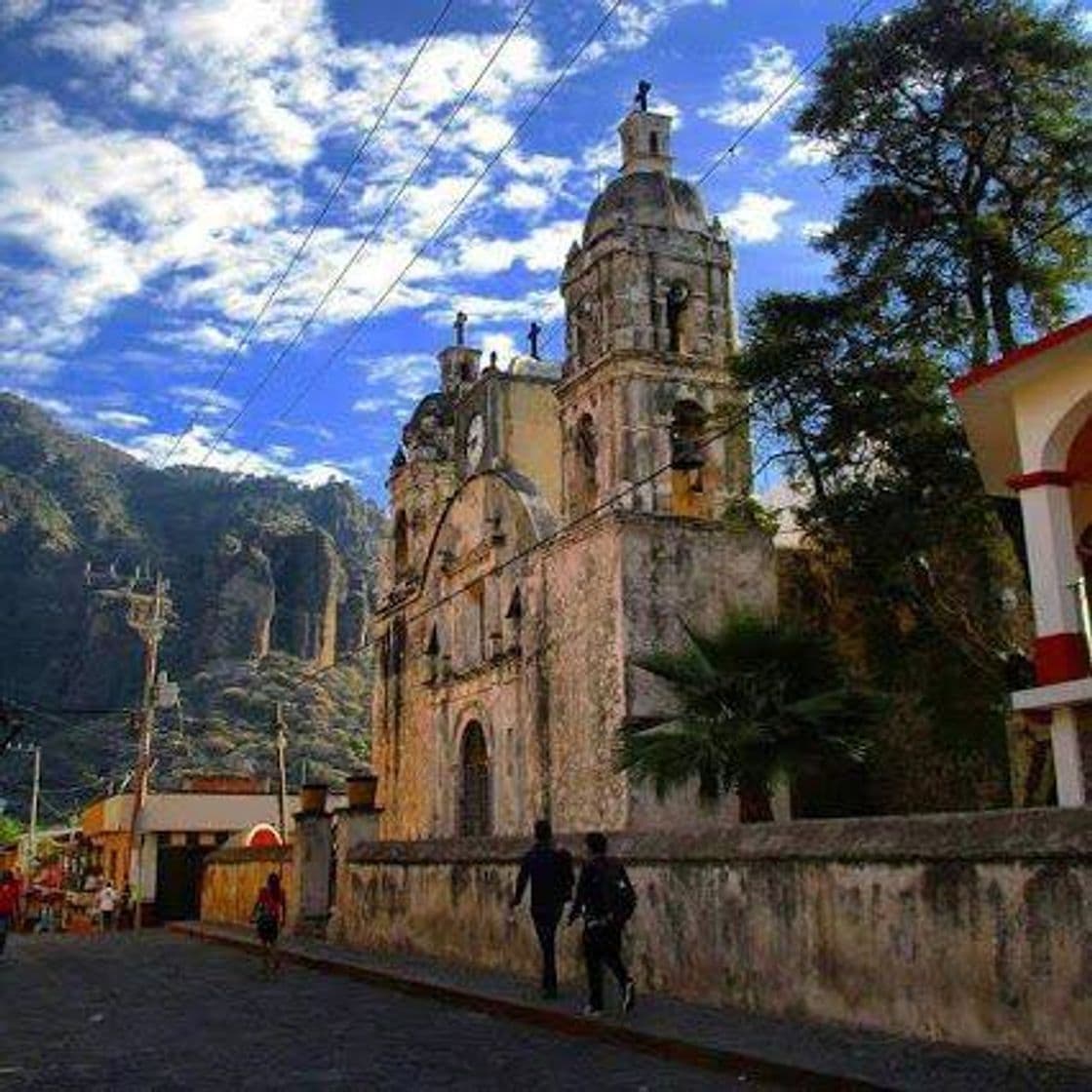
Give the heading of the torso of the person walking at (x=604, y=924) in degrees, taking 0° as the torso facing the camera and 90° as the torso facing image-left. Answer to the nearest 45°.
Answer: approximately 135°

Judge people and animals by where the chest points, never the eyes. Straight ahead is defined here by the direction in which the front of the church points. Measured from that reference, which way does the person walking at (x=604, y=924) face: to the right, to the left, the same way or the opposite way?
to the right

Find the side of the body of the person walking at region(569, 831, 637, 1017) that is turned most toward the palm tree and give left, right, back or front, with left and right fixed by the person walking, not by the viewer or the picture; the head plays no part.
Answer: right

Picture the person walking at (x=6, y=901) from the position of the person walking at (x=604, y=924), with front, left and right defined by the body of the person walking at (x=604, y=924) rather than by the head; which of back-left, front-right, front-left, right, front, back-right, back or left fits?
front

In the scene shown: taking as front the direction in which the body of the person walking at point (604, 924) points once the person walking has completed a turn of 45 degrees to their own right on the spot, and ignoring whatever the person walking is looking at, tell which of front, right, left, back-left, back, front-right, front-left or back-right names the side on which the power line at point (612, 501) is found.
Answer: front

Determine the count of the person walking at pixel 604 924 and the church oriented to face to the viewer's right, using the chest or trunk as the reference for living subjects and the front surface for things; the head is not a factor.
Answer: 0

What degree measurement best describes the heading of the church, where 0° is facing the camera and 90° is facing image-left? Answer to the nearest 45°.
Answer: approximately 45°

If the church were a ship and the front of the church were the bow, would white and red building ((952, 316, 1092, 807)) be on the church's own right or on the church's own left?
on the church's own left

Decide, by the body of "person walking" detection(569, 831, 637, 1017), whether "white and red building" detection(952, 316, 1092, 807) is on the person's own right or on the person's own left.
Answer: on the person's own right

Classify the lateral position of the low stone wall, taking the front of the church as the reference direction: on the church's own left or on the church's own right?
on the church's own left
